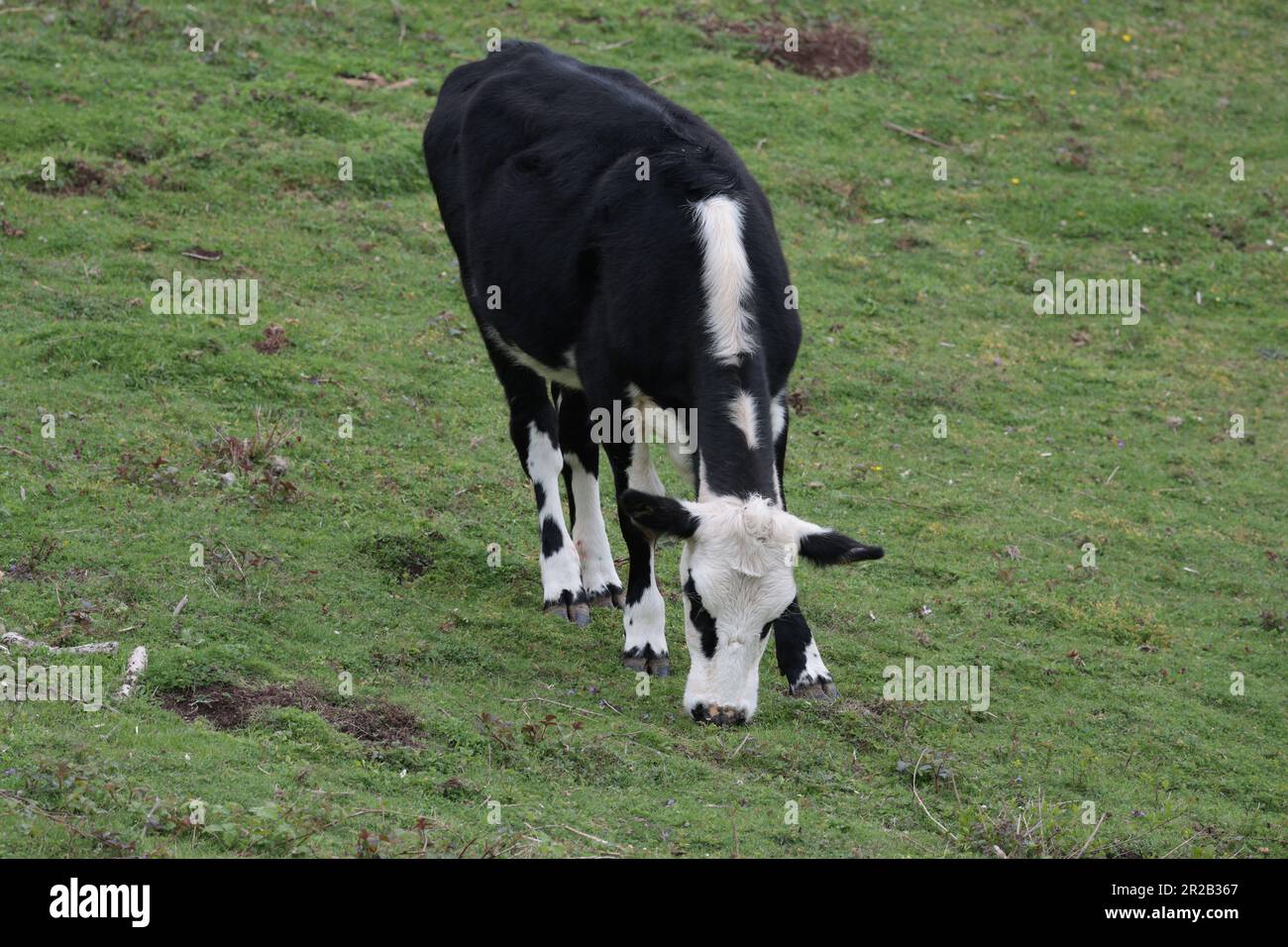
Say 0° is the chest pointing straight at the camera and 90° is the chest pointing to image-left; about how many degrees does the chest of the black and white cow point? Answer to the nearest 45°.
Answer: approximately 315°
